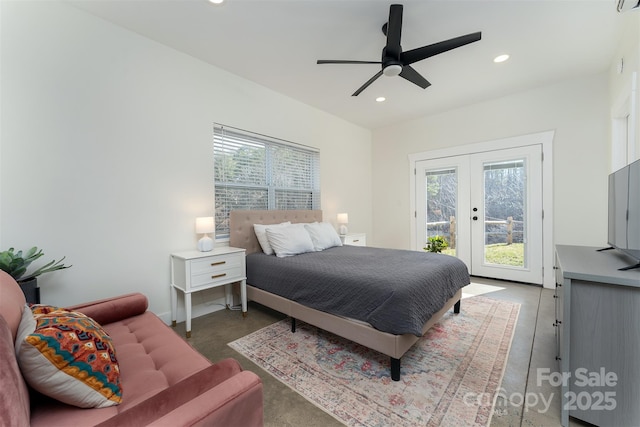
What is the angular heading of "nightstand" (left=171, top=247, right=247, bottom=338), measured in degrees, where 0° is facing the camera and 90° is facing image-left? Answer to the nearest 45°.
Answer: approximately 315°

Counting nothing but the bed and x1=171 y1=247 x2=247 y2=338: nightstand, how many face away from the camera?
0

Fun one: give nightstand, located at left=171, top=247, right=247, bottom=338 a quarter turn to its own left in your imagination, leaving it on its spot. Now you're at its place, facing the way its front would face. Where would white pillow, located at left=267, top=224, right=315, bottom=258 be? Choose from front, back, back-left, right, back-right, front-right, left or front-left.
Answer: front-right

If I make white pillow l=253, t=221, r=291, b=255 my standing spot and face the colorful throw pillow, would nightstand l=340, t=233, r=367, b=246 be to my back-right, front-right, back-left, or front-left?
back-left

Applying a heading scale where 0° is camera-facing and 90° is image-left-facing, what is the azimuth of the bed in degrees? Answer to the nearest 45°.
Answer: approximately 315°

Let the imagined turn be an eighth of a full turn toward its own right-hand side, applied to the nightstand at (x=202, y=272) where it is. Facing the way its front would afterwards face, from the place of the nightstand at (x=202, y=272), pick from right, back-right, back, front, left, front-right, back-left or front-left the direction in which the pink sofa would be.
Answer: front

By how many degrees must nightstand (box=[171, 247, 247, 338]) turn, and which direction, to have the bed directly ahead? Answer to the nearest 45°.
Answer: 0° — it already faces it

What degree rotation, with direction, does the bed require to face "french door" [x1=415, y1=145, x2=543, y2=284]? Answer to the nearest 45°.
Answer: approximately 90° to its left

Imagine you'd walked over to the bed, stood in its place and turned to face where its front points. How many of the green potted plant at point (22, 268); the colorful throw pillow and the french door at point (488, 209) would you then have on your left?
1

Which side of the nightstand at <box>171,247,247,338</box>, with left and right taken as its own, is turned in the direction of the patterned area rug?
front

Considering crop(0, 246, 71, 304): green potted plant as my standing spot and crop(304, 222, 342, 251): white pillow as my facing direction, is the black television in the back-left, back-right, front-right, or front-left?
front-right

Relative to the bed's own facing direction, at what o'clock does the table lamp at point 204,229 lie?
The table lamp is roughly at 5 o'clock from the bed.

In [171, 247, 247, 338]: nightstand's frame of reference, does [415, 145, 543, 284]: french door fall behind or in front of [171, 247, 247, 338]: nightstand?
in front

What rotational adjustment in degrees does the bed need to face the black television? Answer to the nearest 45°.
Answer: approximately 45° to its left
